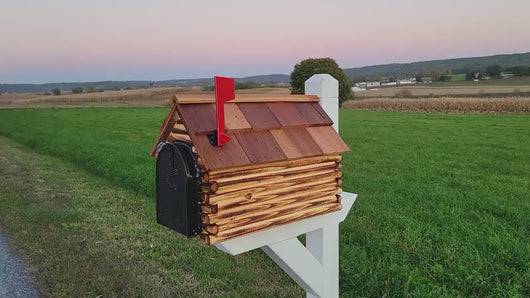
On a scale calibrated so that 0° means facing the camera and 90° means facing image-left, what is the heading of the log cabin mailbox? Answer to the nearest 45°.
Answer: approximately 45°

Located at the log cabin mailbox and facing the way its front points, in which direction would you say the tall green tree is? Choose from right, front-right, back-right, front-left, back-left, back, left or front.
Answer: back-right
